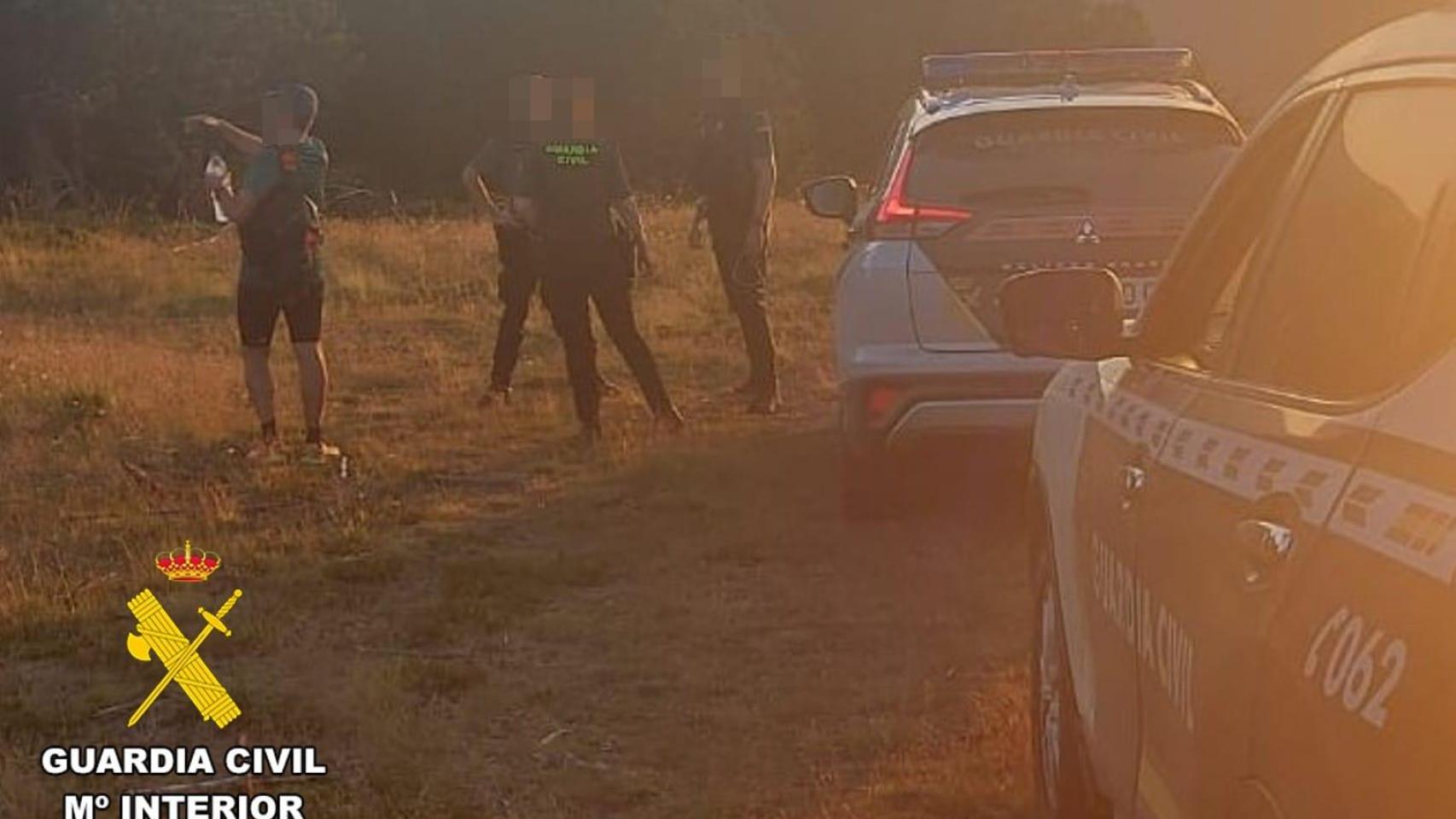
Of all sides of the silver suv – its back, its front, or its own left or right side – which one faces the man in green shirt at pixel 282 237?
left

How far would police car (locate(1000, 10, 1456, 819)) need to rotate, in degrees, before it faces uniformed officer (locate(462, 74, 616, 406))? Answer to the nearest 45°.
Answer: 0° — it already faces them

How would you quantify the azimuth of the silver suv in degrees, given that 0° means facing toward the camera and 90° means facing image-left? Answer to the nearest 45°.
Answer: approximately 180°

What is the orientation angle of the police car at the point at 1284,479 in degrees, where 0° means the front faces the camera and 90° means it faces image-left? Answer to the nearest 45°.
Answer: approximately 135°
